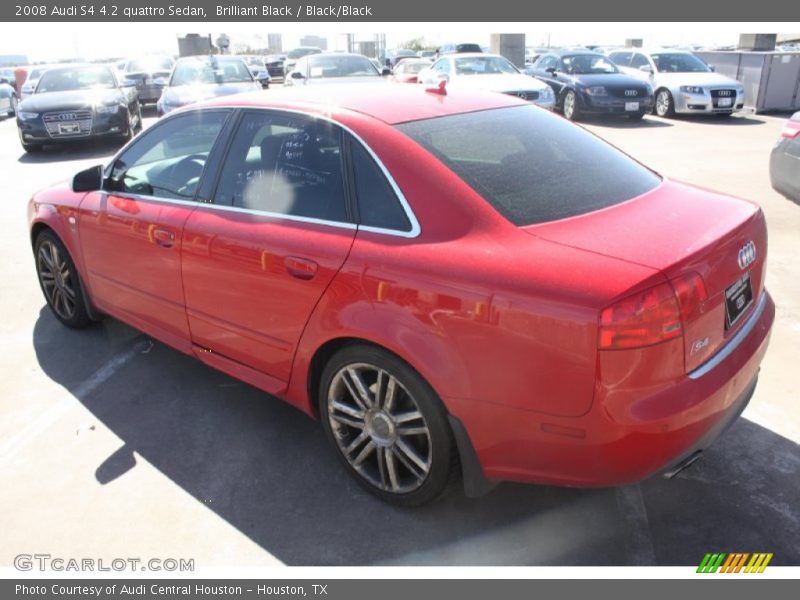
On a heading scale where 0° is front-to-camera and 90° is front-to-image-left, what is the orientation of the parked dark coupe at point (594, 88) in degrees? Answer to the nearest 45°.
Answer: approximately 315°

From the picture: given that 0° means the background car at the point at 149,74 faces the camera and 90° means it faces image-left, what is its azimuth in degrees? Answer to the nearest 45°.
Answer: approximately 0°

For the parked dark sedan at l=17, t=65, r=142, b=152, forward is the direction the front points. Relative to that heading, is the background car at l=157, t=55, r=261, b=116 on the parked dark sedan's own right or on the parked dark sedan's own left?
on the parked dark sedan's own left

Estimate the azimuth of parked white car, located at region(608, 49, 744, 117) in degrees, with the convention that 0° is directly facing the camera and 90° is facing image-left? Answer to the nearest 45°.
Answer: approximately 315°

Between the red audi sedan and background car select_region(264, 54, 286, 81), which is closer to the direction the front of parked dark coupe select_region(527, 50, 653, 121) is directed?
the red audi sedan

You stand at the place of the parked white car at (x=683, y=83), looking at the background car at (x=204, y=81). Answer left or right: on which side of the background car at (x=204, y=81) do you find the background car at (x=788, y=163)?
left

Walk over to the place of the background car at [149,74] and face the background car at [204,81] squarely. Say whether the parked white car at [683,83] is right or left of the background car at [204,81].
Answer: left

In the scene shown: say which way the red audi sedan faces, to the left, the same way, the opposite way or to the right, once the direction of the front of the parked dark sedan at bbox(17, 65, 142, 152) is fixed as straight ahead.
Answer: the opposite way

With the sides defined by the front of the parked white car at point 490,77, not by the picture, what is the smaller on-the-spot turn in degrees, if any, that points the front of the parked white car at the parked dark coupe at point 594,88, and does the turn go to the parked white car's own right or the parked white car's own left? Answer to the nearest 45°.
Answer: approximately 90° to the parked white car's own left

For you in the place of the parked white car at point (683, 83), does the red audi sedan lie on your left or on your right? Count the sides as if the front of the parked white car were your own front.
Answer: on your right

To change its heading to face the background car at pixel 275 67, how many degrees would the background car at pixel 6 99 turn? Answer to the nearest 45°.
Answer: approximately 180°

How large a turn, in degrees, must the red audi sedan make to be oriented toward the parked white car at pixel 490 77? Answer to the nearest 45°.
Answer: approximately 45° to its right
